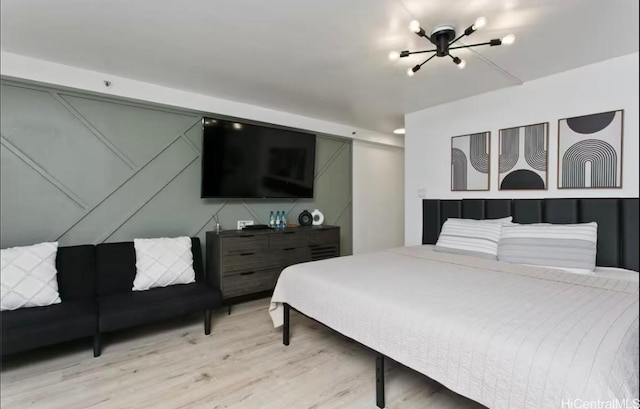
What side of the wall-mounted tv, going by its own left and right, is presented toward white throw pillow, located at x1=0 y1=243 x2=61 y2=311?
right

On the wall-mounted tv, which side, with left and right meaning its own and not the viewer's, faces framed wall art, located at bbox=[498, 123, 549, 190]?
front

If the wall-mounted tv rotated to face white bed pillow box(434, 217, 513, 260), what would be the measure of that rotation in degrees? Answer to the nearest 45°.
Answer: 0° — it already faces it

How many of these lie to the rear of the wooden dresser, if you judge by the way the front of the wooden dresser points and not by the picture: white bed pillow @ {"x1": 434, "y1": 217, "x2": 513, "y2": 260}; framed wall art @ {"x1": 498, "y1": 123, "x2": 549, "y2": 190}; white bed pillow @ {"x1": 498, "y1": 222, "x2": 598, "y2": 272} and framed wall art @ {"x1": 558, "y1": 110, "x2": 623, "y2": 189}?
0

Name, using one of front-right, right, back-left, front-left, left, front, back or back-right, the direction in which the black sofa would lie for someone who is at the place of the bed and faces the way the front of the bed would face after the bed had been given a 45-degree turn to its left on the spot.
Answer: right

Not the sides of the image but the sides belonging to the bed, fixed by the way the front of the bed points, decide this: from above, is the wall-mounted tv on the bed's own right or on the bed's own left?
on the bed's own right

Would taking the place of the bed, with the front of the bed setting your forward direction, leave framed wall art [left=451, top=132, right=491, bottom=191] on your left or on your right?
on your right

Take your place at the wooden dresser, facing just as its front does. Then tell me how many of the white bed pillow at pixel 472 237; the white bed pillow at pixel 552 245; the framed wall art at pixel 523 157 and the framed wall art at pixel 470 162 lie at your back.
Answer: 0

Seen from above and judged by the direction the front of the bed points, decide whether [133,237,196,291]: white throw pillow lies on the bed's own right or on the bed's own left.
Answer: on the bed's own right

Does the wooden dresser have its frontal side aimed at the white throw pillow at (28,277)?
no

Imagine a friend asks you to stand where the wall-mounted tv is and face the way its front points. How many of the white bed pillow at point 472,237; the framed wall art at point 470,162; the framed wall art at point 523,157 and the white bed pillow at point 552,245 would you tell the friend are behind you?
0

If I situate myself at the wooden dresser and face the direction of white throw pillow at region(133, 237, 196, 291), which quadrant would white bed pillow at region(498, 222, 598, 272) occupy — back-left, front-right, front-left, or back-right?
back-left

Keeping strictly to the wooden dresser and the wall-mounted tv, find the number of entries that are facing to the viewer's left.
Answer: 0

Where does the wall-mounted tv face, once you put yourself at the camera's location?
facing the viewer and to the right of the viewer

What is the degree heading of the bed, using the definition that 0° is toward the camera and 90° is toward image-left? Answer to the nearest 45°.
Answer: approximately 45°

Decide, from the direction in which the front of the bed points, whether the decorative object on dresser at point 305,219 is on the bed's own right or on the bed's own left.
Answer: on the bed's own right
